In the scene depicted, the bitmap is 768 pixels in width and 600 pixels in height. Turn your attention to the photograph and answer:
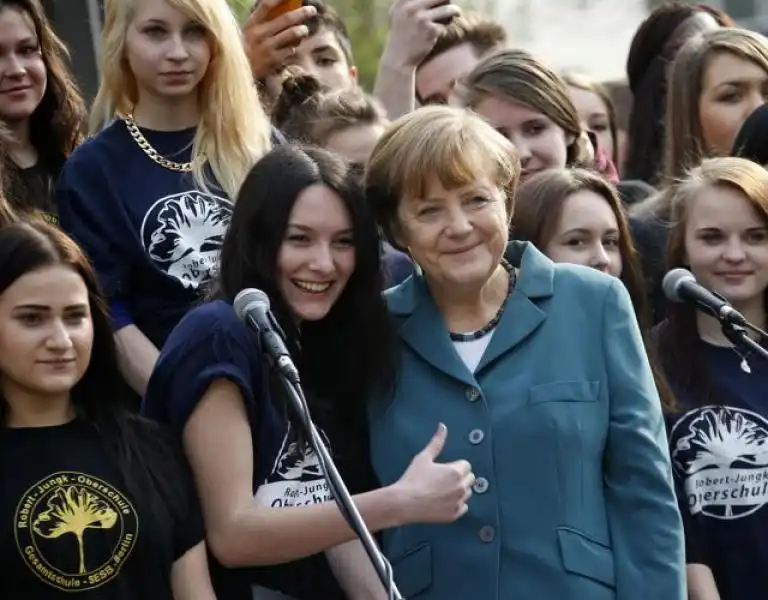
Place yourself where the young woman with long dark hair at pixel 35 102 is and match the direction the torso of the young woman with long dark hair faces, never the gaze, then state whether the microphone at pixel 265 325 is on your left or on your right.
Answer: on your left

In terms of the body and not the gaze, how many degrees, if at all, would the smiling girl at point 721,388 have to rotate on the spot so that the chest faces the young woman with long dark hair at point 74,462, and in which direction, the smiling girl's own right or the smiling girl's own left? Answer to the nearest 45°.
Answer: approximately 45° to the smiling girl's own right

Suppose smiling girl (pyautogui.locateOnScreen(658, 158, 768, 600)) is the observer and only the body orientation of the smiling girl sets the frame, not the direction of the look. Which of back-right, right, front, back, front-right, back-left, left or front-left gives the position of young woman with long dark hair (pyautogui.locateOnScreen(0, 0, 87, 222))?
right

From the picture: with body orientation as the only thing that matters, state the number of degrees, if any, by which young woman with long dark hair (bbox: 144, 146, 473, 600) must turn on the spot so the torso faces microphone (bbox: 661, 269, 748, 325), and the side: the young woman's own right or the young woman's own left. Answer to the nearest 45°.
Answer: approximately 45° to the young woman's own left

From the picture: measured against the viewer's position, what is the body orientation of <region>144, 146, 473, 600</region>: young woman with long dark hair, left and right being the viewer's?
facing the viewer and to the right of the viewer

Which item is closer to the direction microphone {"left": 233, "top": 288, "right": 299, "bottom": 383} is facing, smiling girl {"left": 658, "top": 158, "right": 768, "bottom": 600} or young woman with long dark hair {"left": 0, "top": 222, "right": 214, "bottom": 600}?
the young woman with long dark hair

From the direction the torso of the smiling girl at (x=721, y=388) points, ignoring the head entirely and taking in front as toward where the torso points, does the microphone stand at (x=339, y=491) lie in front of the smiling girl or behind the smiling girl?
in front

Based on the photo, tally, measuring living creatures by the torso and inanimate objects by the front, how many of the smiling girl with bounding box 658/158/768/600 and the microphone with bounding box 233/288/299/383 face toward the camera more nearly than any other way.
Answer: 1

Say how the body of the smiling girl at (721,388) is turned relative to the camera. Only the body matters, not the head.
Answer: toward the camera

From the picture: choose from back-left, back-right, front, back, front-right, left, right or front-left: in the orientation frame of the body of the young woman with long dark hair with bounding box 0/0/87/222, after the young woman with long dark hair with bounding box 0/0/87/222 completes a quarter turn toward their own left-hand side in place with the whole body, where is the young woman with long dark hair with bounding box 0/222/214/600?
front-right

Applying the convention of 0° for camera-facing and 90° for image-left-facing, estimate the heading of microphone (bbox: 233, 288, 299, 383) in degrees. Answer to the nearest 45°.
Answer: approximately 90°

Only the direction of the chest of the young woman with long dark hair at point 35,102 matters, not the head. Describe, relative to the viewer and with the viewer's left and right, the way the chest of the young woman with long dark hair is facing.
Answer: facing the viewer and to the left of the viewer
